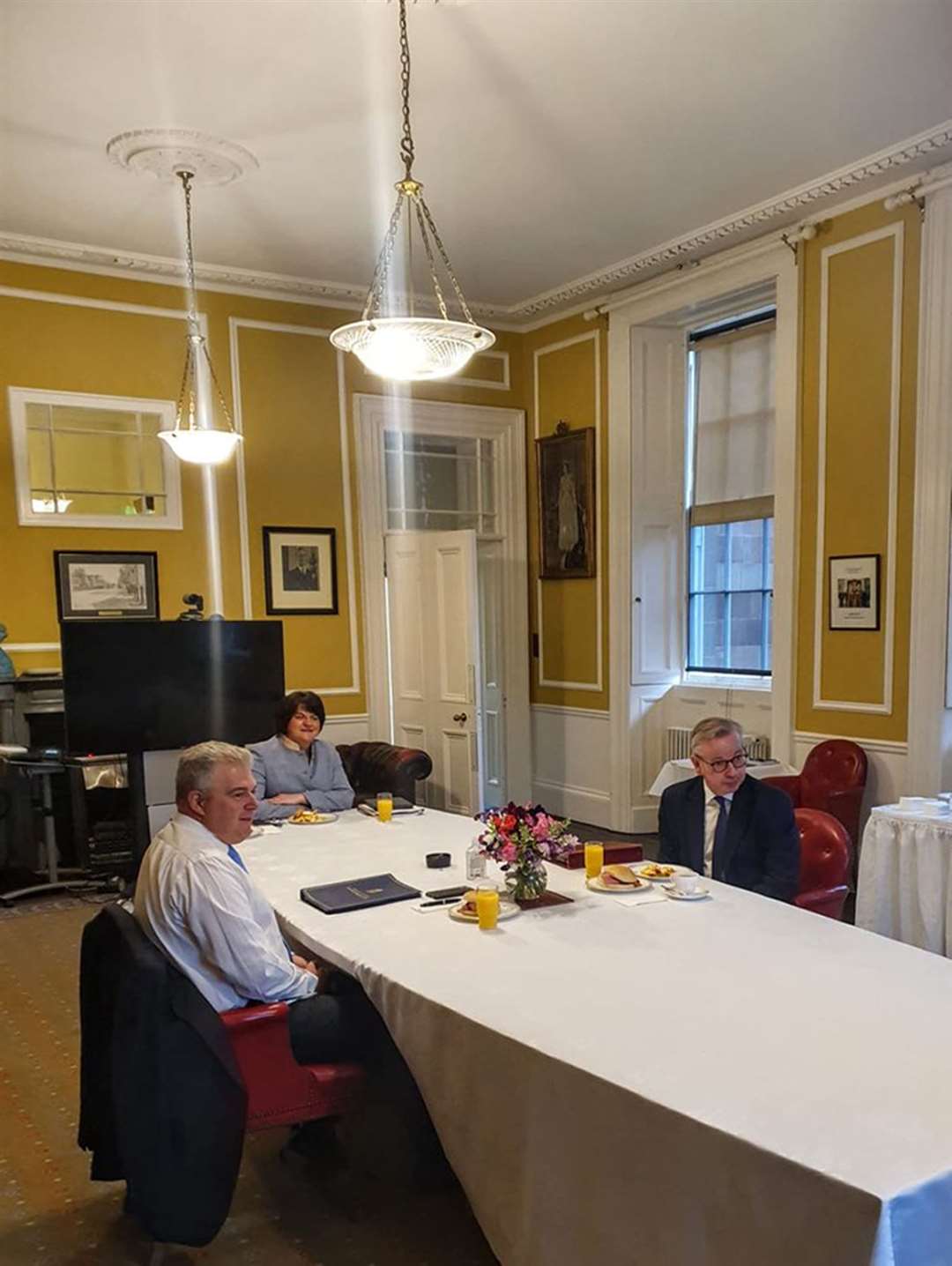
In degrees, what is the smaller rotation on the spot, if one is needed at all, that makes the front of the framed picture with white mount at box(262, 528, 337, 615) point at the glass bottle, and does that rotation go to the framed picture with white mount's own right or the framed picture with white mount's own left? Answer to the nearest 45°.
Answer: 0° — it already faces it

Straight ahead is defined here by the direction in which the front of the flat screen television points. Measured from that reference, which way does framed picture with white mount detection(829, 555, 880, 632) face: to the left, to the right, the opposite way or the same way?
to the right

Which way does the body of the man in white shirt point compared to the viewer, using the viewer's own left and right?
facing to the right of the viewer

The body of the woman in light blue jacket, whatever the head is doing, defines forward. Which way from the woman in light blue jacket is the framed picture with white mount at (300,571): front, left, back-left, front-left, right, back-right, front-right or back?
back-left

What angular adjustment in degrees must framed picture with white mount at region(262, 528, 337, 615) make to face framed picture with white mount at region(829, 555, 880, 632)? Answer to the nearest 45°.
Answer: approximately 45° to its left

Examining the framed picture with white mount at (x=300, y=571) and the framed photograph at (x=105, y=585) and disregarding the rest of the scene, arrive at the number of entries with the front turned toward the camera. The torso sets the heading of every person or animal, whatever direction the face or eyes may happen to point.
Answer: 2

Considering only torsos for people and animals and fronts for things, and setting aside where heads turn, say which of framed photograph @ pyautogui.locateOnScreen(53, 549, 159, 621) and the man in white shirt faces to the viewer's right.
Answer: the man in white shirt

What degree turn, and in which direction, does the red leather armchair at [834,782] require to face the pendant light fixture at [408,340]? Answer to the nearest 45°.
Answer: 0° — it already faces it

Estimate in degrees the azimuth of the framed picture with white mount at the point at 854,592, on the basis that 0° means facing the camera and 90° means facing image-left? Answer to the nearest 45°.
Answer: approximately 45°

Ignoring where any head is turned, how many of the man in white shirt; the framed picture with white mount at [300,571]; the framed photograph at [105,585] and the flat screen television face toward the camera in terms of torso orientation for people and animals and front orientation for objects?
3

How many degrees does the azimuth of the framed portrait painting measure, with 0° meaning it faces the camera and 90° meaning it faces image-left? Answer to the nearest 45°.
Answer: approximately 45°

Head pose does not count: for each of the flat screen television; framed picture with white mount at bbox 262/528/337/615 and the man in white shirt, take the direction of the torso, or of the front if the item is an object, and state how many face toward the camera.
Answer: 2
